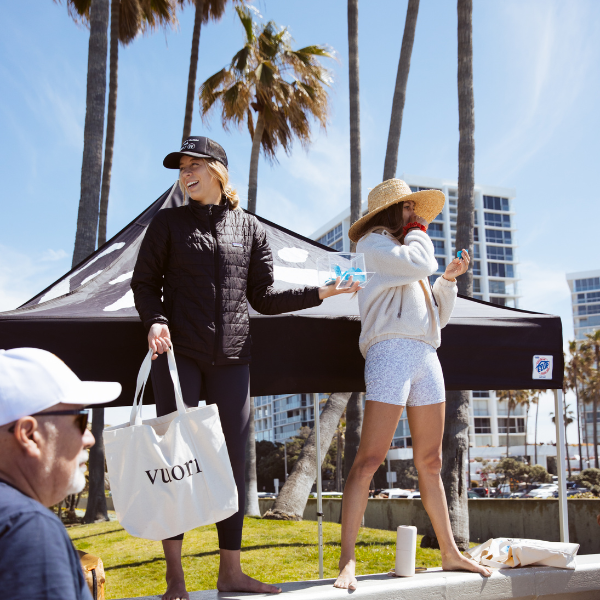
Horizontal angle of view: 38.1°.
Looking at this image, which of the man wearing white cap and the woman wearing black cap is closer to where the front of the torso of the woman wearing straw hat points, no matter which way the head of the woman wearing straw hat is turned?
the man wearing white cap

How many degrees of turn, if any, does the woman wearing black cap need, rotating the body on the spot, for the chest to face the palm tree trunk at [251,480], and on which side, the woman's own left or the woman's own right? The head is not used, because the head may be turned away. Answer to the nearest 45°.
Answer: approximately 180°

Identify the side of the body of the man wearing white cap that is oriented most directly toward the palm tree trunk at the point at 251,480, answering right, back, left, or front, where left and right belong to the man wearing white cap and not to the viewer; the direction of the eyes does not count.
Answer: left

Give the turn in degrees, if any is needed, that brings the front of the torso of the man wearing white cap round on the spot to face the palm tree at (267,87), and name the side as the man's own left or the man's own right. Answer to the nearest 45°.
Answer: approximately 90° to the man's own left

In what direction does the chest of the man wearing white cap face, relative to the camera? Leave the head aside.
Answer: to the viewer's right

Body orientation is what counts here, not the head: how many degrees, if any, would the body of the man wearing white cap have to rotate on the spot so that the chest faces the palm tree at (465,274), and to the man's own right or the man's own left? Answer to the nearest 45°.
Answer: approximately 45° to the man's own left

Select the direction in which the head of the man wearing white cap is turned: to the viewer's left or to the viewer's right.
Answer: to the viewer's right

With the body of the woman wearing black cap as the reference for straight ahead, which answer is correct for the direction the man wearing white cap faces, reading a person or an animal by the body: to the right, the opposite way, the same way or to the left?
to the left

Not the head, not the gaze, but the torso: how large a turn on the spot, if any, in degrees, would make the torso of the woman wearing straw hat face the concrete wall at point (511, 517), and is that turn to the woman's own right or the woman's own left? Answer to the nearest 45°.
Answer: approximately 135° to the woman's own left

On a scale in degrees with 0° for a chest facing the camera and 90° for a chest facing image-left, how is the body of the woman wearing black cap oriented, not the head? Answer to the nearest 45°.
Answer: approximately 0°

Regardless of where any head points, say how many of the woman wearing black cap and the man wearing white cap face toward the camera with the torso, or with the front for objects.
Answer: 1
